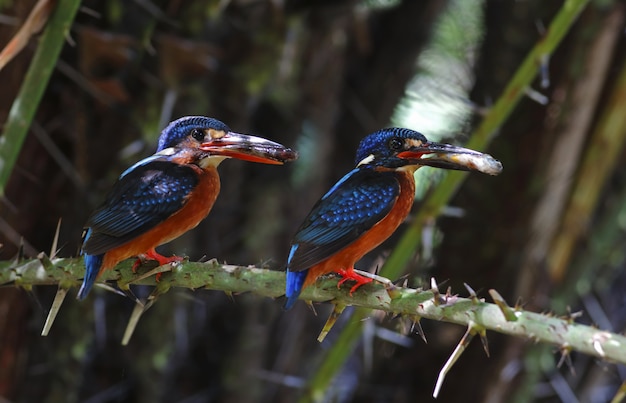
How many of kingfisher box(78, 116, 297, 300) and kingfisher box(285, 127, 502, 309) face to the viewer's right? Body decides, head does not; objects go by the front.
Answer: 2

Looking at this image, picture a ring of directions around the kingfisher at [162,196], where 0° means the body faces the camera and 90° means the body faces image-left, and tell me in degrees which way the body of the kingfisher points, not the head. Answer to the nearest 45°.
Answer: approximately 270°

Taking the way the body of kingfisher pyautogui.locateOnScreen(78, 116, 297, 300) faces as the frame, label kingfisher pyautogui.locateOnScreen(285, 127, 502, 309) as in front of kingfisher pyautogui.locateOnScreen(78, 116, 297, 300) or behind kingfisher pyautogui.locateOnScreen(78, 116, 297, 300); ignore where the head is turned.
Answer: in front

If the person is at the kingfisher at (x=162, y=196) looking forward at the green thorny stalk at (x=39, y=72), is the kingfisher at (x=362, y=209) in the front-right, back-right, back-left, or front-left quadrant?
back-right

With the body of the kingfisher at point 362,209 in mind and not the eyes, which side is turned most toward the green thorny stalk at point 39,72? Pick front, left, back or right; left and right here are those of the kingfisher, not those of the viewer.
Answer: back

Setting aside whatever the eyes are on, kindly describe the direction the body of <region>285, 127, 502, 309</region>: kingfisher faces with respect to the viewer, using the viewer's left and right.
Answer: facing to the right of the viewer

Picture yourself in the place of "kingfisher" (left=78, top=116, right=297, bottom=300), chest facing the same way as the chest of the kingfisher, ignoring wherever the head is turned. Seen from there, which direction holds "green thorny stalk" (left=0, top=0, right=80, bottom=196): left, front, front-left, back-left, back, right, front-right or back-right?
back-left

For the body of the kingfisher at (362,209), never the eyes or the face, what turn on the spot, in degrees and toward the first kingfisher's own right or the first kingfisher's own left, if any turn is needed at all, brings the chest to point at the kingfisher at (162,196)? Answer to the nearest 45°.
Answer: approximately 180°
